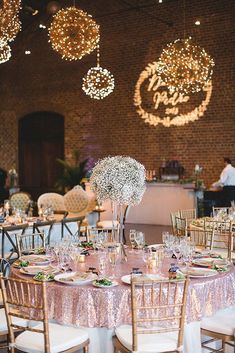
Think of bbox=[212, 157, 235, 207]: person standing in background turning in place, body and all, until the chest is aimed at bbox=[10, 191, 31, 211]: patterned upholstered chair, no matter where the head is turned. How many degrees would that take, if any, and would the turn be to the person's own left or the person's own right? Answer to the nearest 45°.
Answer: approximately 45° to the person's own left

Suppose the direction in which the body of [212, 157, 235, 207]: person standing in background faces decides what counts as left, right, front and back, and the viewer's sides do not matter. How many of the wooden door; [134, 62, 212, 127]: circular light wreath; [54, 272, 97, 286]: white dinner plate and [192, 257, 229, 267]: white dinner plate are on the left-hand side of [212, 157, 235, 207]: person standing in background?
2

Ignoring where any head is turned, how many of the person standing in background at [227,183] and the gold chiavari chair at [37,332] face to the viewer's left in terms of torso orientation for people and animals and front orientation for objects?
1

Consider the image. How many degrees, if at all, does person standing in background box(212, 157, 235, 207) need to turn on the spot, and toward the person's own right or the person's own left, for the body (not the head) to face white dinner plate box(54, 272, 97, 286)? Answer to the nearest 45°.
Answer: approximately 90° to the person's own left

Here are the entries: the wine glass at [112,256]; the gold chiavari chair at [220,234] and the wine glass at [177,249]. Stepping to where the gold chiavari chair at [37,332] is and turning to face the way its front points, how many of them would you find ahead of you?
3

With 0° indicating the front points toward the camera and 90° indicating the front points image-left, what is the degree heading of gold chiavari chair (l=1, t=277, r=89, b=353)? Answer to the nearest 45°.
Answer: approximately 225°

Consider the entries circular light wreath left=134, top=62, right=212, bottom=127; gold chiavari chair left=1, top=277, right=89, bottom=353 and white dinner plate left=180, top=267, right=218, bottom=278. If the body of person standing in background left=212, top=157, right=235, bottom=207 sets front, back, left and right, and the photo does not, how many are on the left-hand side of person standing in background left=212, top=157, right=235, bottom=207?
2

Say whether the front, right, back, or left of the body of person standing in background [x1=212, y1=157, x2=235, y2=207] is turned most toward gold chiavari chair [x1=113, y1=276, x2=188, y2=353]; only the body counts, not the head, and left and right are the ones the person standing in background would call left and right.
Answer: left

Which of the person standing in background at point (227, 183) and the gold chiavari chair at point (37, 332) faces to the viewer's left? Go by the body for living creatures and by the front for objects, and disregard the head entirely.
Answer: the person standing in background

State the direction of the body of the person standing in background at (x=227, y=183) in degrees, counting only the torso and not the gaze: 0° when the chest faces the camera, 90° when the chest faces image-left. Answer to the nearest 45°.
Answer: approximately 90°

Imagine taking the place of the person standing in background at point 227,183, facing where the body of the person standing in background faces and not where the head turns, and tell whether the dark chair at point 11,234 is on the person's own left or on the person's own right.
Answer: on the person's own left
